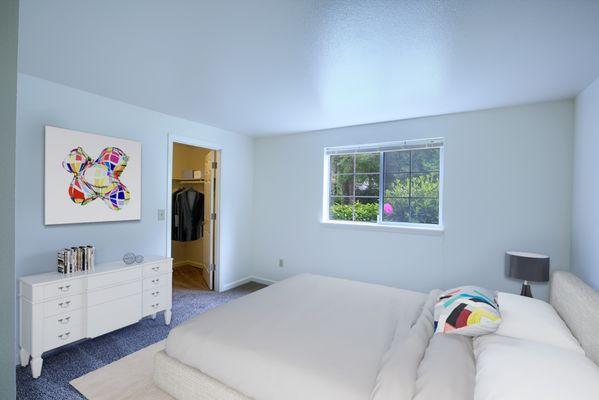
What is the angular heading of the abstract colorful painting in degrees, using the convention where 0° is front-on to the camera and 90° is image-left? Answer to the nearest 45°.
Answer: approximately 315°

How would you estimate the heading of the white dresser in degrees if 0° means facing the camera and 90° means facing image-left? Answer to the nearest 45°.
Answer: approximately 315°

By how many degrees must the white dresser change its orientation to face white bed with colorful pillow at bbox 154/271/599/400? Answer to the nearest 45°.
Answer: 0° — it already faces it

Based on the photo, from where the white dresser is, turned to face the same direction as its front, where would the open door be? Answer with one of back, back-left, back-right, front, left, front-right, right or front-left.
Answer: left

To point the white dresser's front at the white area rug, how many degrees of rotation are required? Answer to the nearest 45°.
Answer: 0° — it already faces it

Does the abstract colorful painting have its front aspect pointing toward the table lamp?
yes

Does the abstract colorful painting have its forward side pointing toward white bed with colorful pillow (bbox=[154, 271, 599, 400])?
yes

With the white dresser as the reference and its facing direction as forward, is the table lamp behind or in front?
in front

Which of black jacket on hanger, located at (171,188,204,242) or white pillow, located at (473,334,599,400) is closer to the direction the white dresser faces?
the white pillow

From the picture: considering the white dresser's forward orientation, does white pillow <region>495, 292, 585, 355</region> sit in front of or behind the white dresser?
in front
